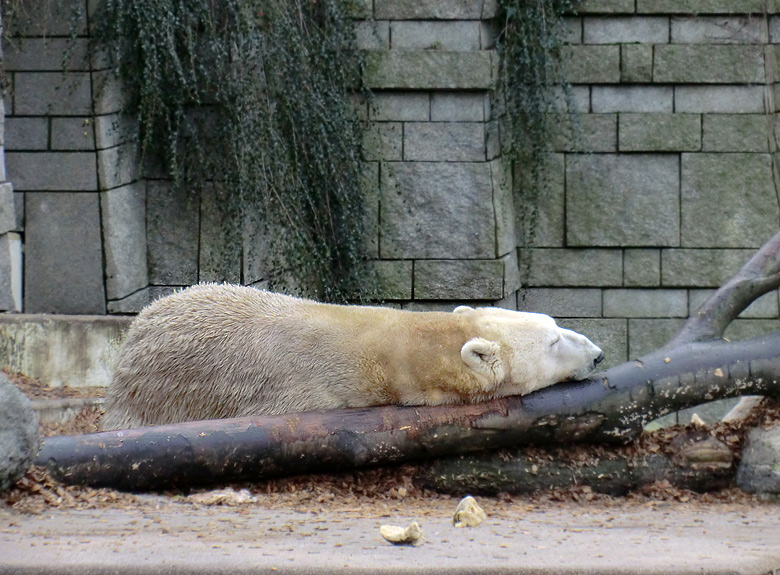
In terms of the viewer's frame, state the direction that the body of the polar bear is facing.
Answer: to the viewer's right

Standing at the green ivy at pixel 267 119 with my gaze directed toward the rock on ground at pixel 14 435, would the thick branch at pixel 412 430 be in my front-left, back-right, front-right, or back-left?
front-left

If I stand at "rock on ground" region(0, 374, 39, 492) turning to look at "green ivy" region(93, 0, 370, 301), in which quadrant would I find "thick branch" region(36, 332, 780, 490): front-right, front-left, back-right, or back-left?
front-right

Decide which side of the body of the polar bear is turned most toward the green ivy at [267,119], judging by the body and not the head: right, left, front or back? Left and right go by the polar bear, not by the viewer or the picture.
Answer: left

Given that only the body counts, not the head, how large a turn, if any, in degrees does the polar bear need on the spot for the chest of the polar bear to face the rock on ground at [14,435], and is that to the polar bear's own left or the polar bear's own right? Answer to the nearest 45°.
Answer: approximately 135° to the polar bear's own right

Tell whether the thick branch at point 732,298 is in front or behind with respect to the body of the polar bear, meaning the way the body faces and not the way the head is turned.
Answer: in front

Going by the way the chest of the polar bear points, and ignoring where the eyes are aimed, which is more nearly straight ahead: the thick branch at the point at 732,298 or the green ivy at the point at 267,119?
the thick branch
